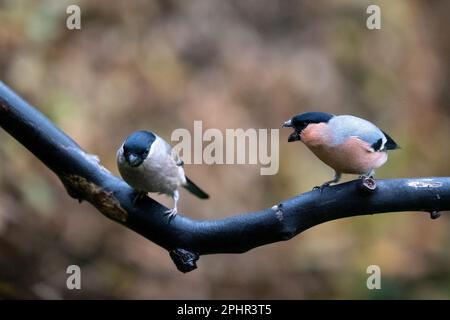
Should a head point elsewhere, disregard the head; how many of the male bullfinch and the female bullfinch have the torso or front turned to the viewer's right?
0

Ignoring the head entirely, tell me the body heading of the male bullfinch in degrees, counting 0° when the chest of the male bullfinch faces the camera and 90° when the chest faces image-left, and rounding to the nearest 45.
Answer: approximately 90°
